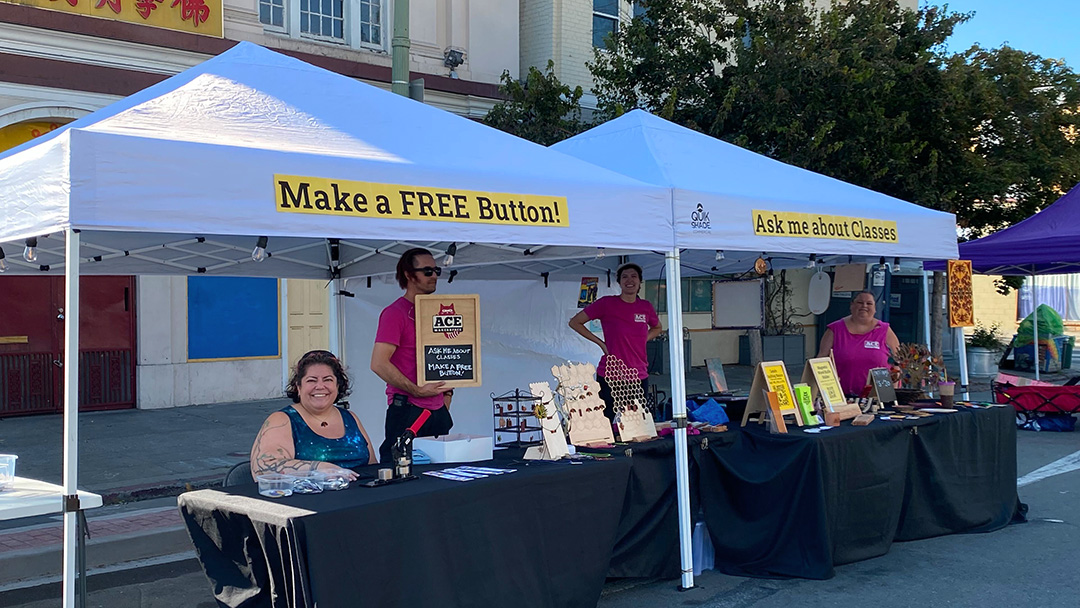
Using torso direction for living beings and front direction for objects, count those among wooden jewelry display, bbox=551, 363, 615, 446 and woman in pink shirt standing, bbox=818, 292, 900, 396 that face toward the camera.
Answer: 2

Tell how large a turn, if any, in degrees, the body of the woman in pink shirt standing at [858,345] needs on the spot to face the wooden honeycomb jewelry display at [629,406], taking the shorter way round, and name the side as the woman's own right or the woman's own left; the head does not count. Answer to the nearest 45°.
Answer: approximately 45° to the woman's own right

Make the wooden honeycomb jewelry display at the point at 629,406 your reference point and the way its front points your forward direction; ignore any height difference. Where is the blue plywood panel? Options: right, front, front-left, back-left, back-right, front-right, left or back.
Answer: back-right

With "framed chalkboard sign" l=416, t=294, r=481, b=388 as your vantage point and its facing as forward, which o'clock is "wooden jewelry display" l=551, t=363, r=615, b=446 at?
The wooden jewelry display is roughly at 9 o'clock from the framed chalkboard sign.

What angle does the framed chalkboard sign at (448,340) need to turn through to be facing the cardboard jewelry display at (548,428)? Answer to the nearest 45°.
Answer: approximately 45° to its left

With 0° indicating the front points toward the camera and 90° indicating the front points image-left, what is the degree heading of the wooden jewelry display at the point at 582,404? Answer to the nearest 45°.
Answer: approximately 0°

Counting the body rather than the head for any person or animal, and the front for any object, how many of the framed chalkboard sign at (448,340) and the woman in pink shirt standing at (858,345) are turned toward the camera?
2
